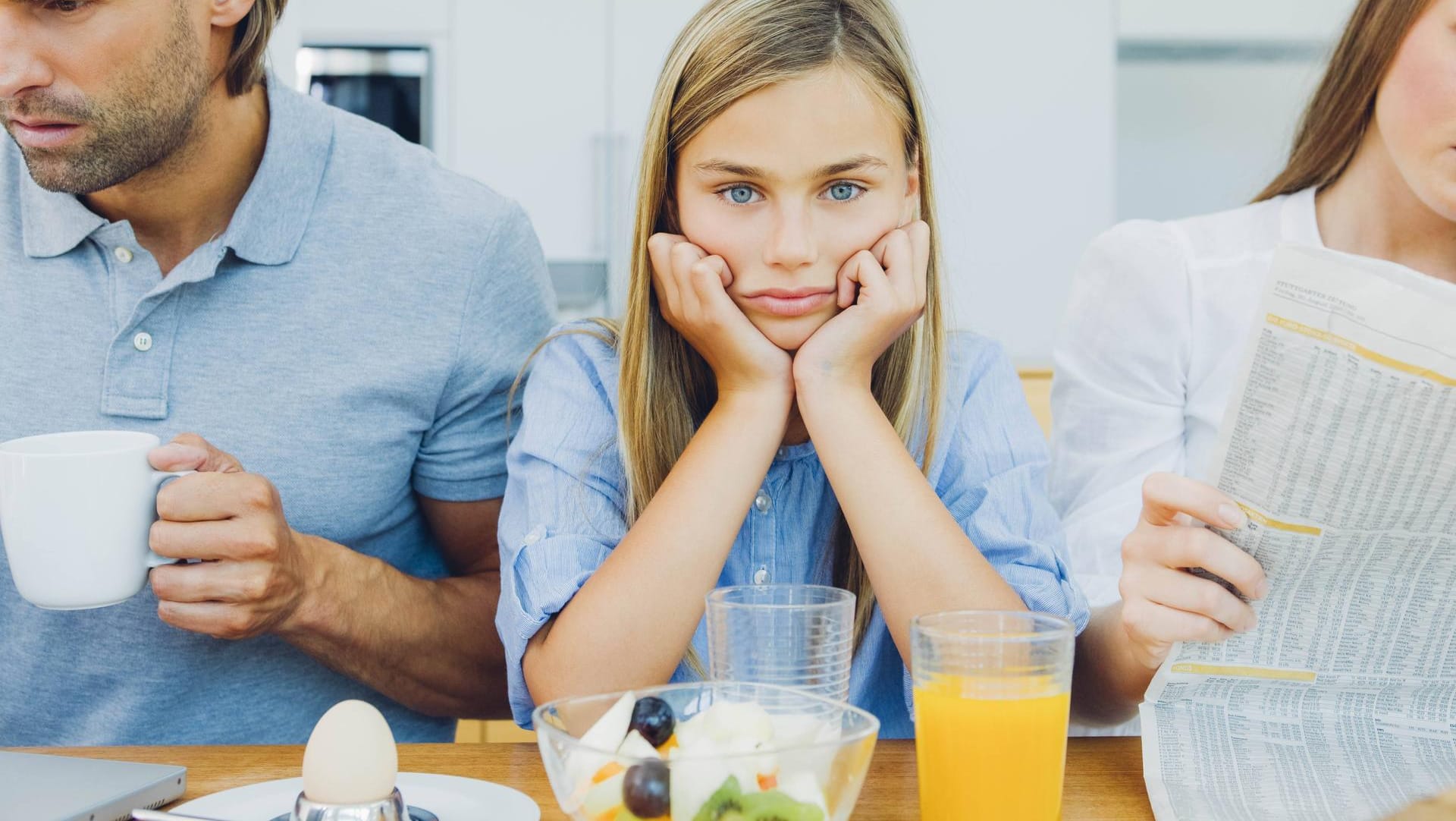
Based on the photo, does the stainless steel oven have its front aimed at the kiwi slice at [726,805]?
yes

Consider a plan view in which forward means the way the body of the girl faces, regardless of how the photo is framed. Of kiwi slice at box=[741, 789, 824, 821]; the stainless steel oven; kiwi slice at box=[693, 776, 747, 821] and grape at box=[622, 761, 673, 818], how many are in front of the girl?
3

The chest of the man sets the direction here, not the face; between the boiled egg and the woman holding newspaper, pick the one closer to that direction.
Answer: the boiled egg

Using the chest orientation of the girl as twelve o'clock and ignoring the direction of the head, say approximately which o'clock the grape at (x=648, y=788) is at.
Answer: The grape is roughly at 12 o'clock from the girl.

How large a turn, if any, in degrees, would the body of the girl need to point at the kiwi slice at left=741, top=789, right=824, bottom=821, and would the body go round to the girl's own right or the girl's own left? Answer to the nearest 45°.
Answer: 0° — they already face it

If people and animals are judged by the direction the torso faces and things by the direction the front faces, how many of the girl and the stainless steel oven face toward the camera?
2

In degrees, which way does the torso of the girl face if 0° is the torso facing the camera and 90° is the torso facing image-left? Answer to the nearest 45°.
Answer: approximately 0°

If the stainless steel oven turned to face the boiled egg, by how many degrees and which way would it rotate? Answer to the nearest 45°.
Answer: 0° — it already faces it
